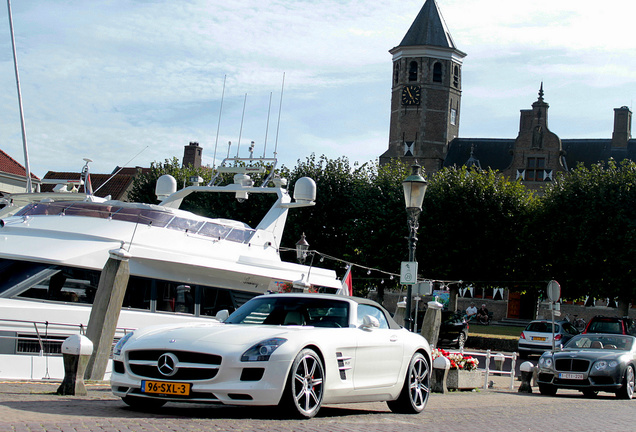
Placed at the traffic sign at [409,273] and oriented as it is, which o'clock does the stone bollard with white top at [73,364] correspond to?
The stone bollard with white top is roughly at 1 o'clock from the traffic sign.

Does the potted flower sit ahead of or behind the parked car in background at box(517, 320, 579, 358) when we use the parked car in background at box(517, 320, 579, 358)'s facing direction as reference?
behind

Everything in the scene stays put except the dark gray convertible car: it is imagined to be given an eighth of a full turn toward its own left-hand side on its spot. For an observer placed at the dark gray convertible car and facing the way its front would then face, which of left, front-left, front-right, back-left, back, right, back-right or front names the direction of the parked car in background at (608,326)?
back

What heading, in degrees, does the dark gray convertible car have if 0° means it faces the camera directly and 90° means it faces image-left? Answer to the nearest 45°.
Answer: approximately 45°

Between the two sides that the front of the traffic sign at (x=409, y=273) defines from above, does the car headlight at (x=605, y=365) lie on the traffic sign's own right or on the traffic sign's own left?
on the traffic sign's own left

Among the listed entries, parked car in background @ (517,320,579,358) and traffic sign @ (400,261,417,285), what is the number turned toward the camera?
1

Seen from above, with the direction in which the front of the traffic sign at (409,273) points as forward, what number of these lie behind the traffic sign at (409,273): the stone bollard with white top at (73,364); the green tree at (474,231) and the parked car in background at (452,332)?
2

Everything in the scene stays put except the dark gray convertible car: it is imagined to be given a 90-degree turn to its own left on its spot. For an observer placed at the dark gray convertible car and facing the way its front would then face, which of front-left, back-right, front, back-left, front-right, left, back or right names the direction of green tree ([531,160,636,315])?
back-left

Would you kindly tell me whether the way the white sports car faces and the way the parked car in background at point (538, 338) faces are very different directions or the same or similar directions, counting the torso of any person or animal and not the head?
very different directions

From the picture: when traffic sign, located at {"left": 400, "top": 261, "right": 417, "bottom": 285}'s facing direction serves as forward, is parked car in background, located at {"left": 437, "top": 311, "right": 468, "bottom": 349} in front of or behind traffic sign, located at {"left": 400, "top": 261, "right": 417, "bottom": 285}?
behind

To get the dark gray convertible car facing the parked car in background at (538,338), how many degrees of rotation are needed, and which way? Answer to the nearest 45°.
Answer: approximately 135° to its right
